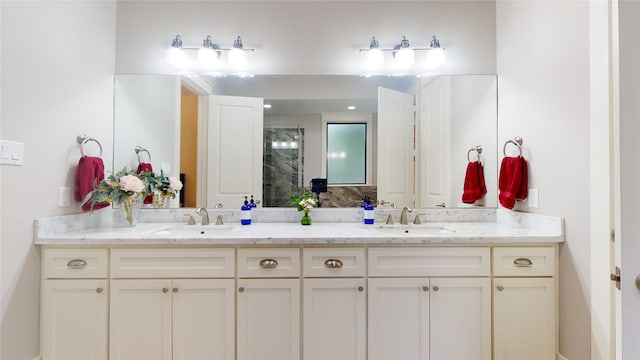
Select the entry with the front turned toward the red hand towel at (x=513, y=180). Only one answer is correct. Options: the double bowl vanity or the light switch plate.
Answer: the light switch plate

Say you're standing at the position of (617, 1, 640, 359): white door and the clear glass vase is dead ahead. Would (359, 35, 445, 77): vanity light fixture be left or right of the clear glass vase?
right

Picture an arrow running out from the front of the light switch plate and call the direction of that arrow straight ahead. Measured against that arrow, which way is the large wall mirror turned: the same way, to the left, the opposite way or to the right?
to the right

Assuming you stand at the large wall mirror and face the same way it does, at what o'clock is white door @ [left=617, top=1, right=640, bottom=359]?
The white door is roughly at 11 o'clock from the large wall mirror.

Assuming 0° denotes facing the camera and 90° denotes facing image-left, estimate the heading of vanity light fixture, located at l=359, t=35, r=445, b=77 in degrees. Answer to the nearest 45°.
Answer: approximately 0°

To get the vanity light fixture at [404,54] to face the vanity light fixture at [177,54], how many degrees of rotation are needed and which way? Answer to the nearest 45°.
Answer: approximately 90° to its right

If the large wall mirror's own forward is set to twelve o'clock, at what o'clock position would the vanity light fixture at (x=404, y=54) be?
The vanity light fixture is roughly at 9 o'clock from the large wall mirror.

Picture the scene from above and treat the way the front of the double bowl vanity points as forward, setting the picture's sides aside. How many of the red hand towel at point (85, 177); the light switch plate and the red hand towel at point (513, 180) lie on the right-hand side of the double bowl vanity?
2
